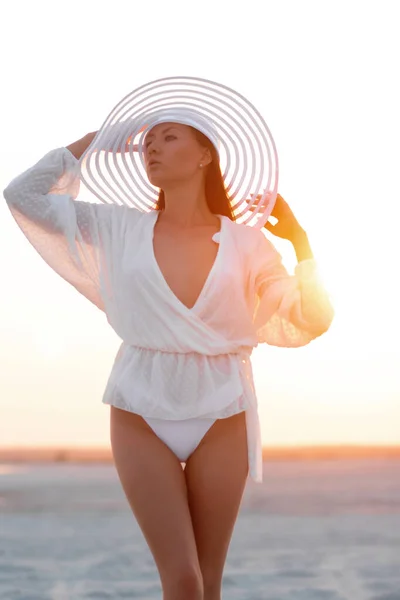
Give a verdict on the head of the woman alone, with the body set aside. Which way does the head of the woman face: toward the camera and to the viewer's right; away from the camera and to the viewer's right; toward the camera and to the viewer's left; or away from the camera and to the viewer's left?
toward the camera and to the viewer's left

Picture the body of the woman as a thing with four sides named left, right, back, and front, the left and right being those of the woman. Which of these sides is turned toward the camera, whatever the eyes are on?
front
